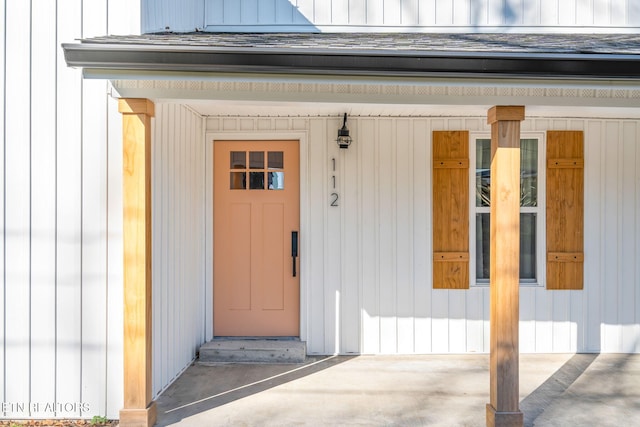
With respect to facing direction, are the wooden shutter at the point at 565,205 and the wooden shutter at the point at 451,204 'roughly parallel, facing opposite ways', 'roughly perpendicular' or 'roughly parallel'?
roughly parallel

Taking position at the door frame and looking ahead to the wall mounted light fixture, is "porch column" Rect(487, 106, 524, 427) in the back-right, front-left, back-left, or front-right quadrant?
front-right

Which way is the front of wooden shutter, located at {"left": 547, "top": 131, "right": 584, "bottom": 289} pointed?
toward the camera

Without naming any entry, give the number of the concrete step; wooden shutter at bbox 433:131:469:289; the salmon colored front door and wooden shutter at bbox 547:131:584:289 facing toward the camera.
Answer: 4

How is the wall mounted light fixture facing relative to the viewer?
toward the camera

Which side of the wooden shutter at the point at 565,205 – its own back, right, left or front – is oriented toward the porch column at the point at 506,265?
front

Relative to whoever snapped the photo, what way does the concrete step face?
facing the viewer

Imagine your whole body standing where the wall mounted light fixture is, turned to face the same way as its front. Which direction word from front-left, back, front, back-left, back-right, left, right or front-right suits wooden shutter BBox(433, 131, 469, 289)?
left

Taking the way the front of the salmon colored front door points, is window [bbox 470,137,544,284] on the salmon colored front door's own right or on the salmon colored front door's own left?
on the salmon colored front door's own left
